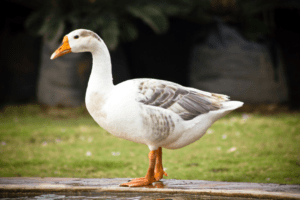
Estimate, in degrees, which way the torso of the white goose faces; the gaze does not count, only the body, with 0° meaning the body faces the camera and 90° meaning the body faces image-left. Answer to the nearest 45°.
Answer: approximately 90°
